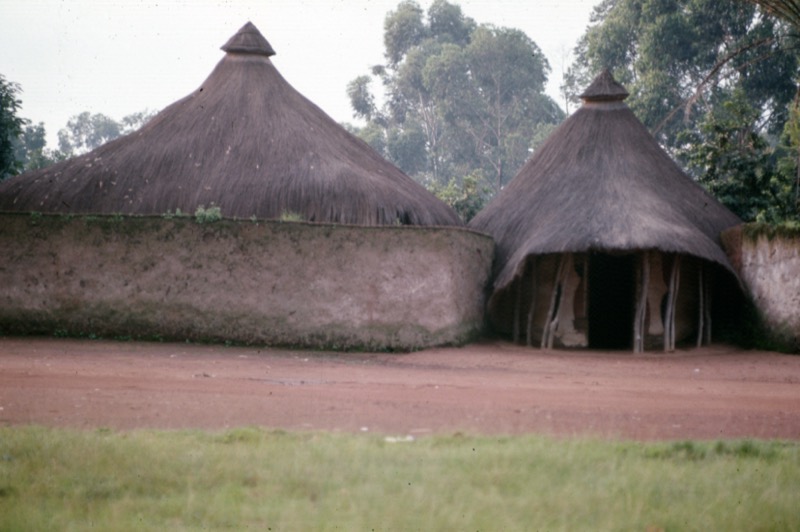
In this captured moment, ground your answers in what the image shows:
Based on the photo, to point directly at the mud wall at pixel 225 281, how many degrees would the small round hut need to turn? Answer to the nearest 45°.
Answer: approximately 45° to its right

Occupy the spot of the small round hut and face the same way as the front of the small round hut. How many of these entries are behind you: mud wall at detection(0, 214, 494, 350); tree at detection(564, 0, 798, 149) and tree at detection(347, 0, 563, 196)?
2

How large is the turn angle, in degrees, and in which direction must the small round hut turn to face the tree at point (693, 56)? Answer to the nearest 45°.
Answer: approximately 180°

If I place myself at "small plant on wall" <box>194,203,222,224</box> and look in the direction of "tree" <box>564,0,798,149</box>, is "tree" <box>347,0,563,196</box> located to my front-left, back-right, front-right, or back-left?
front-left

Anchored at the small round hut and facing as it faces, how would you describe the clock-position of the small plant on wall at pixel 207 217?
The small plant on wall is roughly at 2 o'clock from the small round hut.

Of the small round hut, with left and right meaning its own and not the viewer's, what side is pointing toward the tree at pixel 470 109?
back

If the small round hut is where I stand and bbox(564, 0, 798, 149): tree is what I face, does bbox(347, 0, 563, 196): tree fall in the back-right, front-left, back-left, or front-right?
front-left

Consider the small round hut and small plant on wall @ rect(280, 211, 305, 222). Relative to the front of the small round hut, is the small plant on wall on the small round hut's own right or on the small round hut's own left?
on the small round hut's own right

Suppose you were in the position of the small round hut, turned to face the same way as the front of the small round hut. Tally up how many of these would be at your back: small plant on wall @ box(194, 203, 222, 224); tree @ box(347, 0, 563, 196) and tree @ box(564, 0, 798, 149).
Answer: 2

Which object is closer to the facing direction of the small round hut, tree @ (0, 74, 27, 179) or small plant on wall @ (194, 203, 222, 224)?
the small plant on wall

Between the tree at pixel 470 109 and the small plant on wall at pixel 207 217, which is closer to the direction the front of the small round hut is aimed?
the small plant on wall

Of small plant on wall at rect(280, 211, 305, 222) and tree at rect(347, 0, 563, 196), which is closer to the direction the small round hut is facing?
the small plant on wall

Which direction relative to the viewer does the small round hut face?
toward the camera

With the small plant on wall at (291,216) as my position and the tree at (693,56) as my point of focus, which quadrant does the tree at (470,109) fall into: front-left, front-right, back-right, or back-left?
front-left

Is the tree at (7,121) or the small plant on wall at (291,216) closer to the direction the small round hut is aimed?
the small plant on wall

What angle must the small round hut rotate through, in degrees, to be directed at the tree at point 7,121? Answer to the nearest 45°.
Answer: approximately 90° to its right
